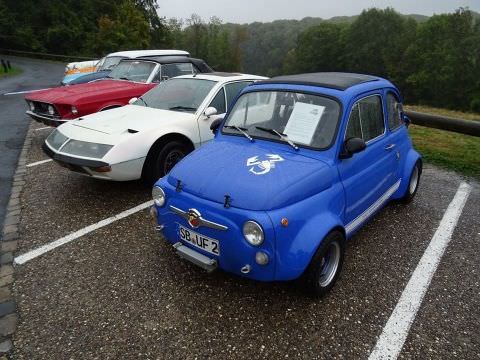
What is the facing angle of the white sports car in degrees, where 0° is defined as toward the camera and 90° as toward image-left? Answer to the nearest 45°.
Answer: approximately 45°

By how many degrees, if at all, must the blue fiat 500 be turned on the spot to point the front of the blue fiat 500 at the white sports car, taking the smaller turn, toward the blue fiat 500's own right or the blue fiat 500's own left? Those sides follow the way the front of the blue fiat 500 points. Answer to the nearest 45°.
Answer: approximately 90° to the blue fiat 500's own right

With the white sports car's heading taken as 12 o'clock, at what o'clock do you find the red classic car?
The red classic car is roughly at 4 o'clock from the white sports car.

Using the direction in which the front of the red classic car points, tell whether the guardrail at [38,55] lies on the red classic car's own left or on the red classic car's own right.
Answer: on the red classic car's own right

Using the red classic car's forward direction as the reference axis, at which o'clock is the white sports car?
The white sports car is roughly at 10 o'clock from the red classic car.

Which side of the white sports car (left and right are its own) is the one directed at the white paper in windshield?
left

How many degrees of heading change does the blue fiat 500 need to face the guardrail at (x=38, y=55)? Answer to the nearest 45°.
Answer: approximately 90° to its right

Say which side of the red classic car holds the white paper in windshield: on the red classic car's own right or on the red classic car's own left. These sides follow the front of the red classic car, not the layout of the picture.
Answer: on the red classic car's own left

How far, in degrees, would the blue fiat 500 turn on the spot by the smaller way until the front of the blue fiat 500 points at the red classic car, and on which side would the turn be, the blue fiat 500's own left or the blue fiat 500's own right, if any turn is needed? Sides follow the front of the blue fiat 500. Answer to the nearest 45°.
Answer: approximately 90° to the blue fiat 500's own right
